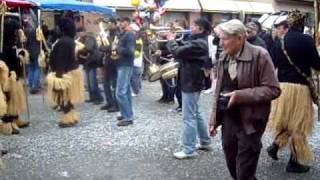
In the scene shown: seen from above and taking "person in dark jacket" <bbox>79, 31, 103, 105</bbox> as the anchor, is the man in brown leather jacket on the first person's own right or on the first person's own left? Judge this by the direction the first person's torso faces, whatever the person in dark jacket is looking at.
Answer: on the first person's own left

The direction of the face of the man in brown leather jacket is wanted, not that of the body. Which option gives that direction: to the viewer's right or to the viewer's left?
to the viewer's left

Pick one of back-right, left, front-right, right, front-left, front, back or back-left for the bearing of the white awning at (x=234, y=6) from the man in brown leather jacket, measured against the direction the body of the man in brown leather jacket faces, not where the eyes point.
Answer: back-right

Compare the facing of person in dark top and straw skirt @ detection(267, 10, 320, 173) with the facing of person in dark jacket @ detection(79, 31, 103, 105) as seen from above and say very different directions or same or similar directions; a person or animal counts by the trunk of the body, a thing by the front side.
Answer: very different directions

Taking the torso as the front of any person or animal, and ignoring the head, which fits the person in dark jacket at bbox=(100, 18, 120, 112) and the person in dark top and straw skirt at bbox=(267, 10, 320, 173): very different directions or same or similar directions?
very different directions

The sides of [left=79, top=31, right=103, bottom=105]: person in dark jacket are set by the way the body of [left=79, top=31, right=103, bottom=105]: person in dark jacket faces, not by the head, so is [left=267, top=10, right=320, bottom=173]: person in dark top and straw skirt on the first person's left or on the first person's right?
on the first person's left
